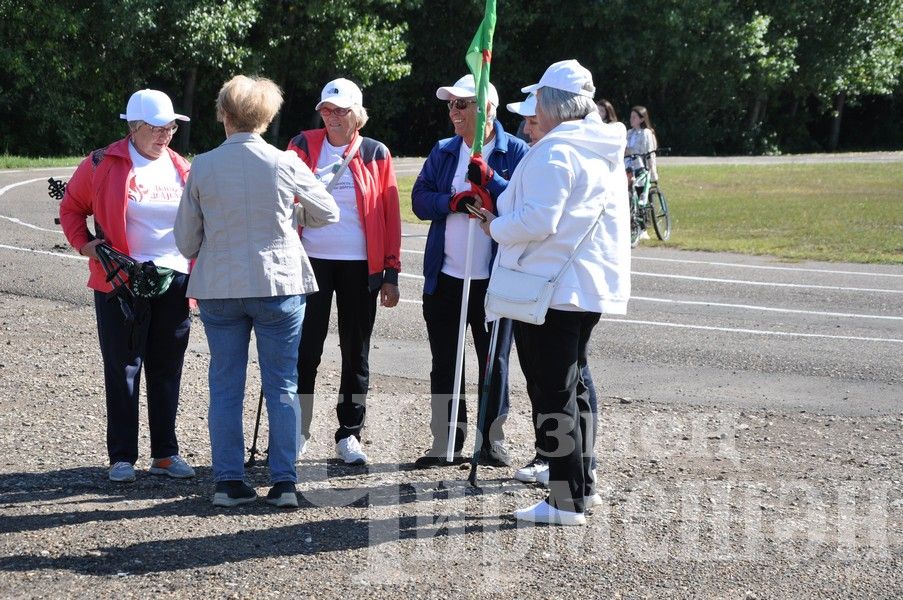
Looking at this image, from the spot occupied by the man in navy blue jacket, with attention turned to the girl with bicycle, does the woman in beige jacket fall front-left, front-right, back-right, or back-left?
back-left

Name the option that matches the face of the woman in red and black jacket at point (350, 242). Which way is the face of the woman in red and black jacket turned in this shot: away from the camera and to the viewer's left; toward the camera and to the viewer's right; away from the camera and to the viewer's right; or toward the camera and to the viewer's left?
toward the camera and to the viewer's left

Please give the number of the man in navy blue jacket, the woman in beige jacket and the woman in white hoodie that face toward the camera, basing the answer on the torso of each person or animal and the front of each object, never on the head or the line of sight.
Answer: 1

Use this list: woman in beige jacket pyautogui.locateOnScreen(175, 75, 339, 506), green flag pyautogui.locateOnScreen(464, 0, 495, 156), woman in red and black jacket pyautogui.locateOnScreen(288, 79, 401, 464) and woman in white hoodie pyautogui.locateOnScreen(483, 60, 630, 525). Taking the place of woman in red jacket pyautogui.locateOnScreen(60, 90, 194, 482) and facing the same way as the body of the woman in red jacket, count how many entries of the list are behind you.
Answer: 0

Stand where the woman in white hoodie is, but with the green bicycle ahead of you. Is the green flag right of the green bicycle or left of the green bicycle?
left

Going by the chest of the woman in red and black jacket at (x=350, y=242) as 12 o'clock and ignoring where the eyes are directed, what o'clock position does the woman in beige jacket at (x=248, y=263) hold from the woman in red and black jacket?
The woman in beige jacket is roughly at 1 o'clock from the woman in red and black jacket.

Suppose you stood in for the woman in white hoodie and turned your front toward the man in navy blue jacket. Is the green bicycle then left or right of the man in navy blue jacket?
right

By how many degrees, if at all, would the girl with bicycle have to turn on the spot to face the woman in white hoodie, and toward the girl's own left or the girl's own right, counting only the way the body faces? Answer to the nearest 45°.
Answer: approximately 45° to the girl's own left

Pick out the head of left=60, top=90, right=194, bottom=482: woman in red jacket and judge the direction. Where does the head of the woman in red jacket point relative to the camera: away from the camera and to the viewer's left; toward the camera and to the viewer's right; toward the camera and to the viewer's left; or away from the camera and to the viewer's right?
toward the camera and to the viewer's right

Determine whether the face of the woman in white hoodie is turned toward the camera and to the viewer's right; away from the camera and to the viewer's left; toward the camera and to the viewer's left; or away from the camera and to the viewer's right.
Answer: away from the camera and to the viewer's left

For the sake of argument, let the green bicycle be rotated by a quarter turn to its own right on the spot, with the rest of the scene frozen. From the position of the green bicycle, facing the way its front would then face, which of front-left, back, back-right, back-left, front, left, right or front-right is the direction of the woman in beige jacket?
back-left

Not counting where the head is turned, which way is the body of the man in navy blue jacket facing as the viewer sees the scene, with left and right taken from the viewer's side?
facing the viewer

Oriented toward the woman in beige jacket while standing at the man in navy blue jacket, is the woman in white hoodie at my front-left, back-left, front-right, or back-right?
front-left
